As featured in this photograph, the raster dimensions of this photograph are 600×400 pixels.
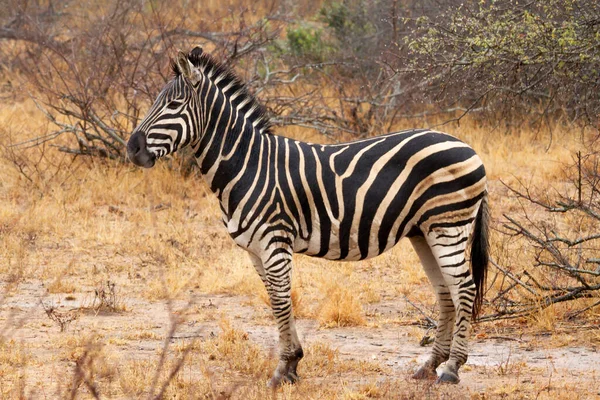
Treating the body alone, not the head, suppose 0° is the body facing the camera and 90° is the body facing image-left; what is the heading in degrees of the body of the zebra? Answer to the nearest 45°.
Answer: approximately 90°

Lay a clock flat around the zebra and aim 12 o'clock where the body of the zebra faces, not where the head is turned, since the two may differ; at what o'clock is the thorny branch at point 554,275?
The thorny branch is roughly at 5 o'clock from the zebra.
